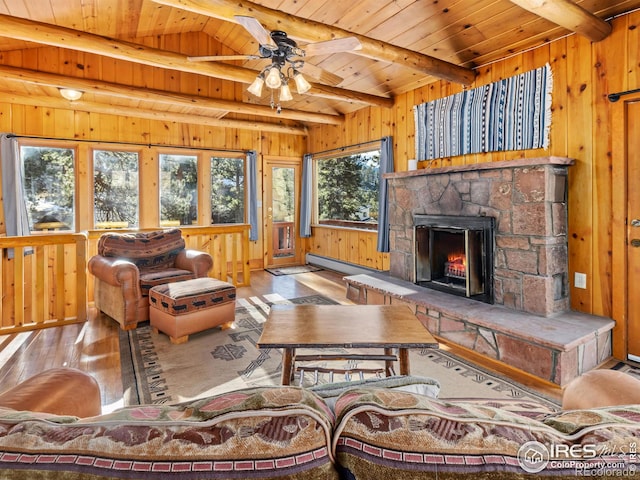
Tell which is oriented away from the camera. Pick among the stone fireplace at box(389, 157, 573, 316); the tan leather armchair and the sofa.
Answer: the sofa

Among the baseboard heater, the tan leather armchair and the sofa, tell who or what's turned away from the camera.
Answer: the sofa

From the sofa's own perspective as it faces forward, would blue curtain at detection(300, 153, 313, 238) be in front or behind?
in front

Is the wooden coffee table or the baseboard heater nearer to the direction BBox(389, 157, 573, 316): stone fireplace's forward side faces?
the wooden coffee table

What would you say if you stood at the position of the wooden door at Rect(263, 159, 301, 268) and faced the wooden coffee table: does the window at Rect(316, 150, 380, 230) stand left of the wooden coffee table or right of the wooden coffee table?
left

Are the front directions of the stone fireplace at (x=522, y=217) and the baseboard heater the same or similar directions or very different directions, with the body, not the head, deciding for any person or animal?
same or similar directions

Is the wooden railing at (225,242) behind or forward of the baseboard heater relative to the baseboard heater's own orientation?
forward

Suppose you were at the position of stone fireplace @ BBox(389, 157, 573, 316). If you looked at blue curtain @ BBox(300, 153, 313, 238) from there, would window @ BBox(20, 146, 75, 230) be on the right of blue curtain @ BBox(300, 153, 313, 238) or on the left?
left

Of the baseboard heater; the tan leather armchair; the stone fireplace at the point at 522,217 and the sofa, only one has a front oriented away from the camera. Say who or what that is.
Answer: the sofa

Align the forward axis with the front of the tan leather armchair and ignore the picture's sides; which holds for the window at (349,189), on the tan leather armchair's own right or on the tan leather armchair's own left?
on the tan leather armchair's own left

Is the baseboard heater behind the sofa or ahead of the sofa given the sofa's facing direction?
ahead

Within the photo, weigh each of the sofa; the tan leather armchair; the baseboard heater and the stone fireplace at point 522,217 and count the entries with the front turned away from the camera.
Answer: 1

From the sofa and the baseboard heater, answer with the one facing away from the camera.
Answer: the sofa

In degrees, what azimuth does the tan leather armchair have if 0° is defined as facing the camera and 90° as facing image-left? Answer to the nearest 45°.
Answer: approximately 315°

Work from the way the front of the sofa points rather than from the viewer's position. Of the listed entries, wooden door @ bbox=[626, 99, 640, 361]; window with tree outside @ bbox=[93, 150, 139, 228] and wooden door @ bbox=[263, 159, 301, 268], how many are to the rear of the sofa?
0

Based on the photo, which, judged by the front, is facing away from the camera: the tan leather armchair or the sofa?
the sofa

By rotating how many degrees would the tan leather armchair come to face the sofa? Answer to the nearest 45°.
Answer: approximately 45° to its right

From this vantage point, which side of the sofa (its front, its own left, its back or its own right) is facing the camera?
back
